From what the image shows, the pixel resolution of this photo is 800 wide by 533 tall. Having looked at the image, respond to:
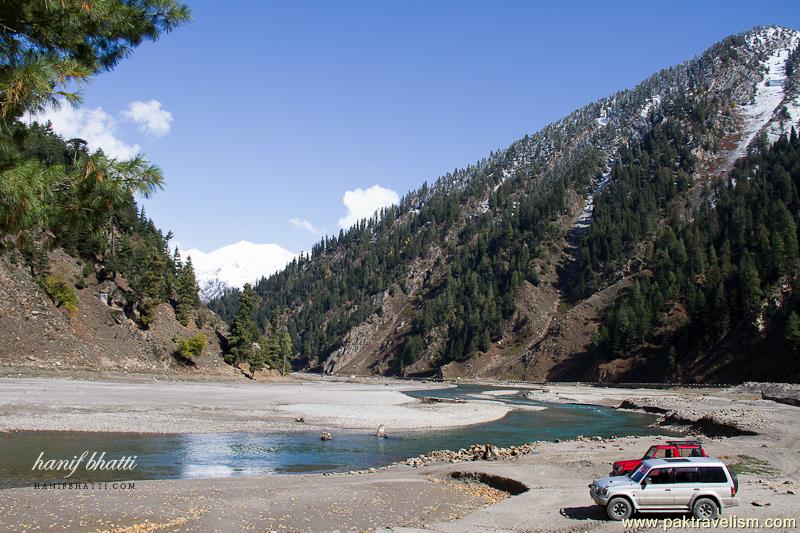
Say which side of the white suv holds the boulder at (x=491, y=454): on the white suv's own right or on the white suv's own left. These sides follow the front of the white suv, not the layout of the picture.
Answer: on the white suv's own right

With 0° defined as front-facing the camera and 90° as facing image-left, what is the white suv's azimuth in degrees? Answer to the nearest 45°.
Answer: approximately 90°

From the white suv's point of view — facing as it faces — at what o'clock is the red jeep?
The red jeep is roughly at 3 o'clock from the white suv.
